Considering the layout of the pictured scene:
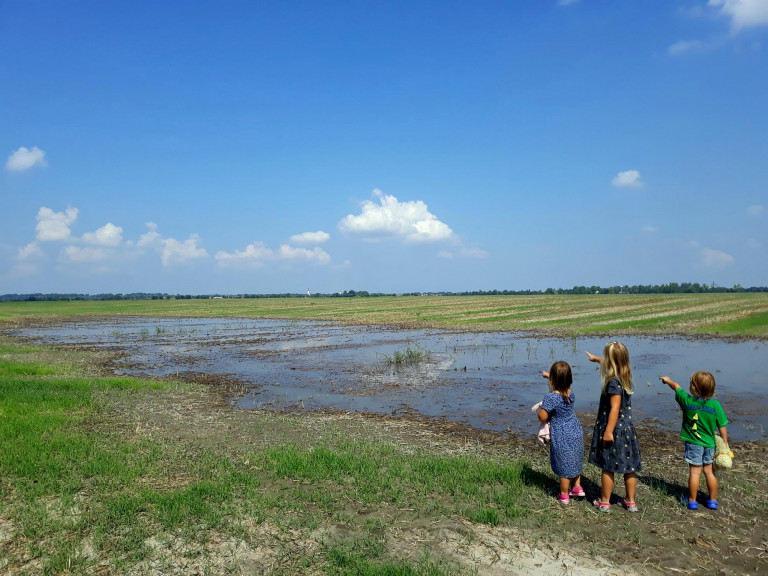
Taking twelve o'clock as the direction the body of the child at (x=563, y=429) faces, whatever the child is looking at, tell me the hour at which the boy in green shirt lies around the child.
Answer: The boy in green shirt is roughly at 4 o'clock from the child.

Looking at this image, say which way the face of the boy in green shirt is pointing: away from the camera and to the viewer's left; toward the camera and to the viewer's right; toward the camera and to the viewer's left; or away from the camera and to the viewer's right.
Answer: away from the camera and to the viewer's left

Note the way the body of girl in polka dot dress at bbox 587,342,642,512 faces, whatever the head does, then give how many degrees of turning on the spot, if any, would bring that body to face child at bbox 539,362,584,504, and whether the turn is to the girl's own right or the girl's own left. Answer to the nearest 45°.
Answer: approximately 45° to the girl's own left

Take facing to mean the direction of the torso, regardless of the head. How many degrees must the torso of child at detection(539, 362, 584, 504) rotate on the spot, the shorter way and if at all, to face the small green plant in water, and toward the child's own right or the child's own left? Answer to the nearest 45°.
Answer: approximately 45° to the child's own right

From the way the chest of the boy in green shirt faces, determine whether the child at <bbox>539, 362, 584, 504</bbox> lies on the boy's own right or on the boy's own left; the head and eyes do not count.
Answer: on the boy's own left

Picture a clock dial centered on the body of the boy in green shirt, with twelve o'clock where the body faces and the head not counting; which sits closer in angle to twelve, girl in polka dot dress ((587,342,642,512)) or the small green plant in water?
the small green plant in water

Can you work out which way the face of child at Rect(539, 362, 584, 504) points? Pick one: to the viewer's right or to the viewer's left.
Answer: to the viewer's left

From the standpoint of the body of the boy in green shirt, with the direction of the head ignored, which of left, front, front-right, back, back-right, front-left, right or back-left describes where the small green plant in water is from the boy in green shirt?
front-left

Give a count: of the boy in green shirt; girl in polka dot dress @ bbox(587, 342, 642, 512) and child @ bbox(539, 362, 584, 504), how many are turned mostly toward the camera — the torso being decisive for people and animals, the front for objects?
0

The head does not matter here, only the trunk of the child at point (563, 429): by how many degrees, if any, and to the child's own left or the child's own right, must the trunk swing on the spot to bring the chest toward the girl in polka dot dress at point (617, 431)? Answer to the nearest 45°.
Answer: approximately 135° to the child's own right

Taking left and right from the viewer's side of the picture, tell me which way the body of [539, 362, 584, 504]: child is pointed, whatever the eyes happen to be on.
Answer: facing away from the viewer and to the left of the viewer

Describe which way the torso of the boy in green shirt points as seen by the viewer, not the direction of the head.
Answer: away from the camera

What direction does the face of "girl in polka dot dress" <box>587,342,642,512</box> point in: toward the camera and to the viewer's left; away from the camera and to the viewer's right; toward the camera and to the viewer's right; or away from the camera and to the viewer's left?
away from the camera and to the viewer's left

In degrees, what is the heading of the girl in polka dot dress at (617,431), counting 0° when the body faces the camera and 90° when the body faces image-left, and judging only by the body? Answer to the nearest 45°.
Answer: approximately 135°
